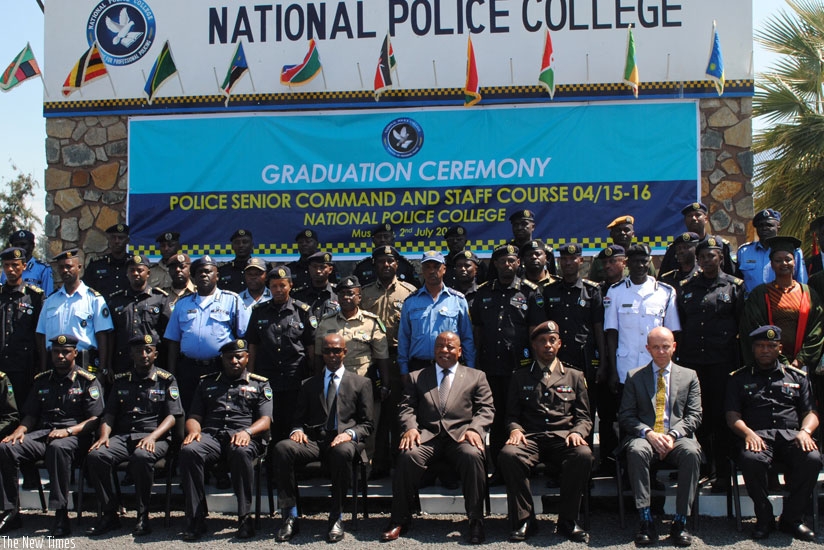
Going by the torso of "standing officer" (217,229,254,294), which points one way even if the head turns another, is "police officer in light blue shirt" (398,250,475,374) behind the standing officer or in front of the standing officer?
in front

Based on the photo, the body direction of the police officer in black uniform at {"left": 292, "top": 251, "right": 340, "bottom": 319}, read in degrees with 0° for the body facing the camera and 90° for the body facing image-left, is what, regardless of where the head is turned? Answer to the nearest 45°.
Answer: approximately 0°

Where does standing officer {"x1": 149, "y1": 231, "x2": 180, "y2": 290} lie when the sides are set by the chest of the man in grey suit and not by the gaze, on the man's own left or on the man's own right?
on the man's own right

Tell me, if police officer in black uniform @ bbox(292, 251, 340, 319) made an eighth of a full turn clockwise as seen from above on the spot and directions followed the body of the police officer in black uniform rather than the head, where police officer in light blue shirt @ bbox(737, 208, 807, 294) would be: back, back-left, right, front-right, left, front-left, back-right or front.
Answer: back-left

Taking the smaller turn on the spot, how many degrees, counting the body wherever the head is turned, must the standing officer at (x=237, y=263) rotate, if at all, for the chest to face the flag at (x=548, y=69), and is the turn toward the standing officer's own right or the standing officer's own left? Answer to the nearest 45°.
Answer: approximately 90° to the standing officer's own left

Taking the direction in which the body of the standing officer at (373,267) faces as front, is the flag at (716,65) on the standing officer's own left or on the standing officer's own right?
on the standing officer's own left
